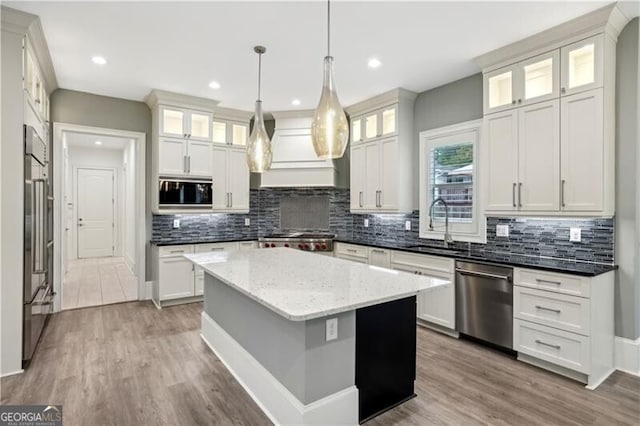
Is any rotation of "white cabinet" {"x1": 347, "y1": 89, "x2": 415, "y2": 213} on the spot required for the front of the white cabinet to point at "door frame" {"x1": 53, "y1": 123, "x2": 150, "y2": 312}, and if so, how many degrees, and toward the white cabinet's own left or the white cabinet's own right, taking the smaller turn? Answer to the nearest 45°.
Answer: approximately 45° to the white cabinet's own right

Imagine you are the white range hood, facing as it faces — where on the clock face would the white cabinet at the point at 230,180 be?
The white cabinet is roughly at 3 o'clock from the white range hood.

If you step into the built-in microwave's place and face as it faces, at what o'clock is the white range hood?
The white range hood is roughly at 9 o'clock from the built-in microwave.

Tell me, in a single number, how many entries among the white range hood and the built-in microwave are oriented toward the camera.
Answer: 2

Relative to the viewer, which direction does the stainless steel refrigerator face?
to the viewer's right

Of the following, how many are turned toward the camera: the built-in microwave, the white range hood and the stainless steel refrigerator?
2
